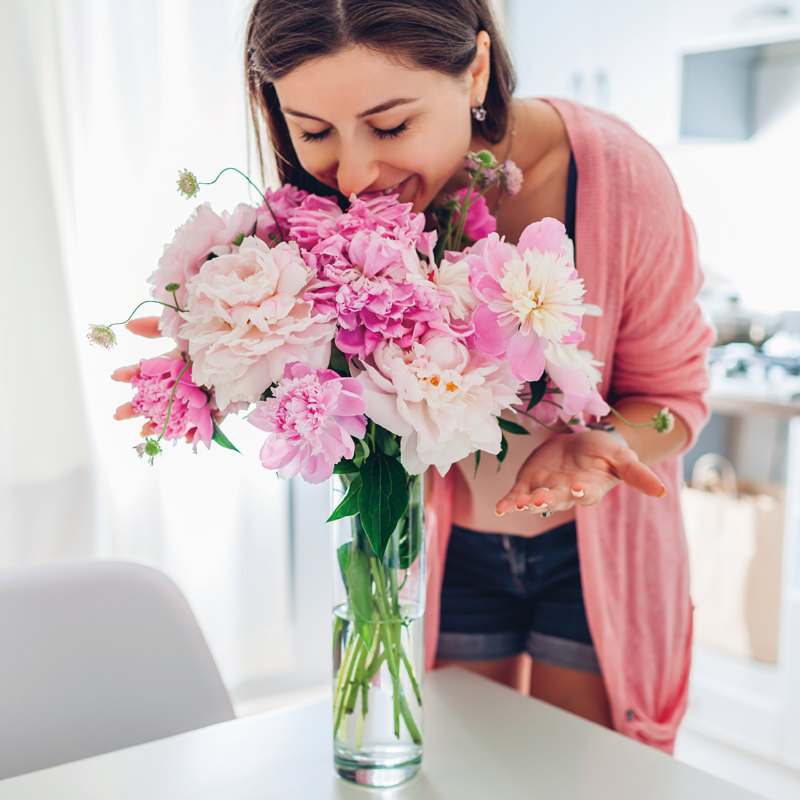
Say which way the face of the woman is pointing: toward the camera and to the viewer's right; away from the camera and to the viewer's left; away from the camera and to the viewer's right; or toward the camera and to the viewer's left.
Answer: toward the camera and to the viewer's left

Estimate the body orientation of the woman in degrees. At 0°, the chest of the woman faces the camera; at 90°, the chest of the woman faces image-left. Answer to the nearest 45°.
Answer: approximately 45°

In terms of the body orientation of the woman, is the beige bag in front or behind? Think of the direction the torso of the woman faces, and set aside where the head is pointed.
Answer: behind
